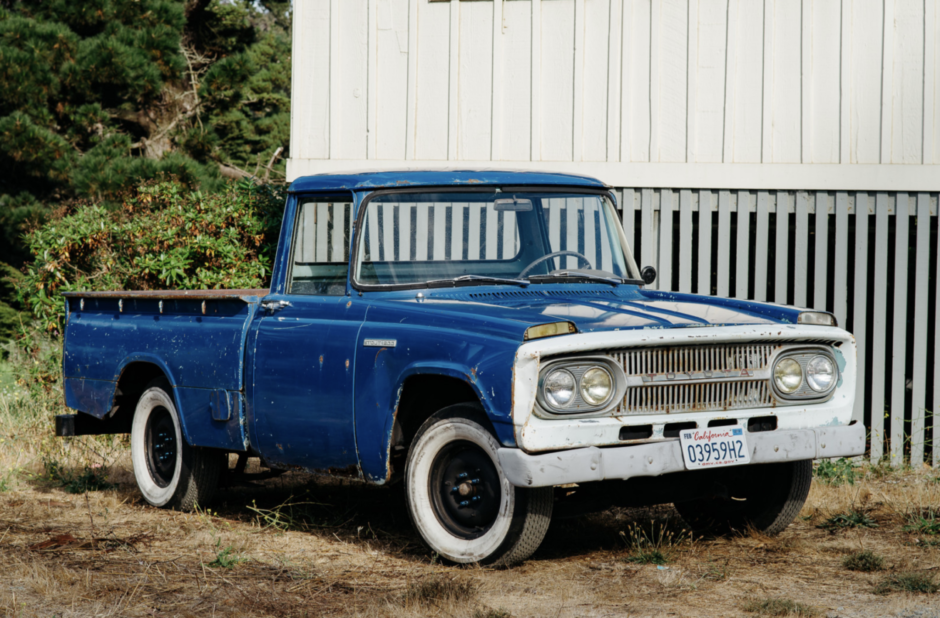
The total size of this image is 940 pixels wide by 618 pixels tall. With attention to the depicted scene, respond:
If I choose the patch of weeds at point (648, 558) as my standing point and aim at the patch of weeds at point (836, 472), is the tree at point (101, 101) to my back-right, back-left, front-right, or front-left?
front-left

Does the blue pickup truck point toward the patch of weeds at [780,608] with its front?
yes

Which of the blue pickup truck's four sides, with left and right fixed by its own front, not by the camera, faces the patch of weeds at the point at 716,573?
front

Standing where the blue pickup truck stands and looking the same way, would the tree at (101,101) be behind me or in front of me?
behind

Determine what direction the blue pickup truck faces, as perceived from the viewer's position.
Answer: facing the viewer and to the right of the viewer

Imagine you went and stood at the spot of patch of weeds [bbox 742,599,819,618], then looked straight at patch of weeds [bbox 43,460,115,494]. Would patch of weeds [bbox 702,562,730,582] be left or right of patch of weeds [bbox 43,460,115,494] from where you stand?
right

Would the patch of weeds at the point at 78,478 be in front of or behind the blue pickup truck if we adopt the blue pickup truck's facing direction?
behind

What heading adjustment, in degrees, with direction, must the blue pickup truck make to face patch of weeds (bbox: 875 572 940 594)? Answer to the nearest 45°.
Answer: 0° — it already faces it

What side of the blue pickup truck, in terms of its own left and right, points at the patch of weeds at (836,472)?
left

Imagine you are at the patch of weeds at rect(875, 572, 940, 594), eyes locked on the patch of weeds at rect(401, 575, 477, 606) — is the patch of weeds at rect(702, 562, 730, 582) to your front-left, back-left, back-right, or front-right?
front-right
